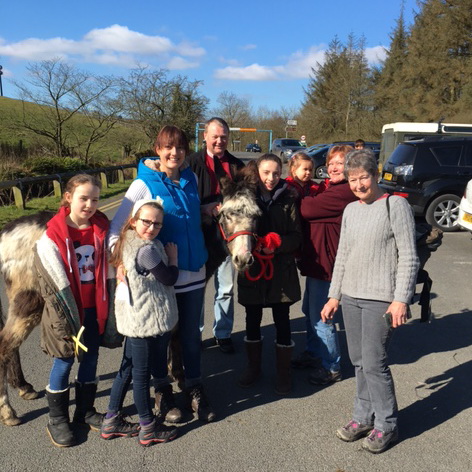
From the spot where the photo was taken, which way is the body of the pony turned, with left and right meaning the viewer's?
facing to the right of the viewer

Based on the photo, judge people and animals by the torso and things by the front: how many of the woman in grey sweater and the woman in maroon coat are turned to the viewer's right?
0

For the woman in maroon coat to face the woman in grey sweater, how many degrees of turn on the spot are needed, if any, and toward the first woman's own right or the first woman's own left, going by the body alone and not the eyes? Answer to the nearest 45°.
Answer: approximately 90° to the first woman's own left

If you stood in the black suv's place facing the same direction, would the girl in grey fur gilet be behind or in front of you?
behind

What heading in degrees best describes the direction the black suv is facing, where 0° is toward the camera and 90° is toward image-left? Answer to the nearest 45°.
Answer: approximately 225°
